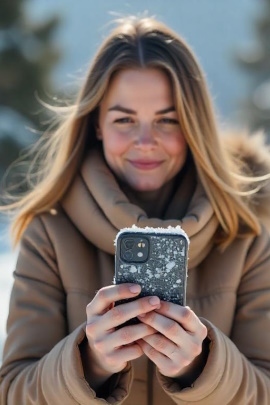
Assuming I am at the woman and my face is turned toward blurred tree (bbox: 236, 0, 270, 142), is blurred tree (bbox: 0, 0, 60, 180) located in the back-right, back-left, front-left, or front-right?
front-left

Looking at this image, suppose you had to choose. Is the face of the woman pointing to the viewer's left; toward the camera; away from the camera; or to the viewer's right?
toward the camera

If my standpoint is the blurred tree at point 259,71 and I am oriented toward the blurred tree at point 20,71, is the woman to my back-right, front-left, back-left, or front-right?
front-left

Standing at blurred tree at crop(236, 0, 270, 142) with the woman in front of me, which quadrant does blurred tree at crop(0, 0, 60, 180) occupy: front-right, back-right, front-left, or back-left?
front-right

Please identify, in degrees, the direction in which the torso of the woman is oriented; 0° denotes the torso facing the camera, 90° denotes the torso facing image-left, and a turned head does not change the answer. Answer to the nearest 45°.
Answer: approximately 0°

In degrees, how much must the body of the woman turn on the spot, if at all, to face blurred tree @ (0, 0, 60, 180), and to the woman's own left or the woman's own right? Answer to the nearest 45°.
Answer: approximately 180°

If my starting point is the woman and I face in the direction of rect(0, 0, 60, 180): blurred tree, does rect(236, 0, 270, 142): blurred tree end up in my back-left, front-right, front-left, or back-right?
front-right

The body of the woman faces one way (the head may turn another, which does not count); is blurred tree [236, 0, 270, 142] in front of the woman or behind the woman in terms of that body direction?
behind
